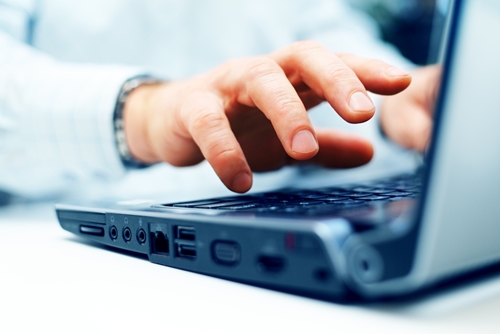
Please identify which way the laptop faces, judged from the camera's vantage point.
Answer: facing away from the viewer and to the left of the viewer
